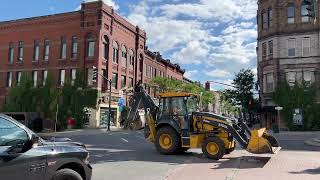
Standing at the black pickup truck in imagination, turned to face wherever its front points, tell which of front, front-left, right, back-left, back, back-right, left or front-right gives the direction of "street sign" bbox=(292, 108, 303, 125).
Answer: front-left

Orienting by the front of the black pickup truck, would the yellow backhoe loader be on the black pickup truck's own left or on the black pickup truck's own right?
on the black pickup truck's own left

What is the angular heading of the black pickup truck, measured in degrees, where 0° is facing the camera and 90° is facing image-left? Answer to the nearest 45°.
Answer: approximately 270°

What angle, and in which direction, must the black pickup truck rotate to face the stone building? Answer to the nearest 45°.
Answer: approximately 45° to its left

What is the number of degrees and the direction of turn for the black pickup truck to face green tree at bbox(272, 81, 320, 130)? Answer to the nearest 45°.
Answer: approximately 45° to its left
